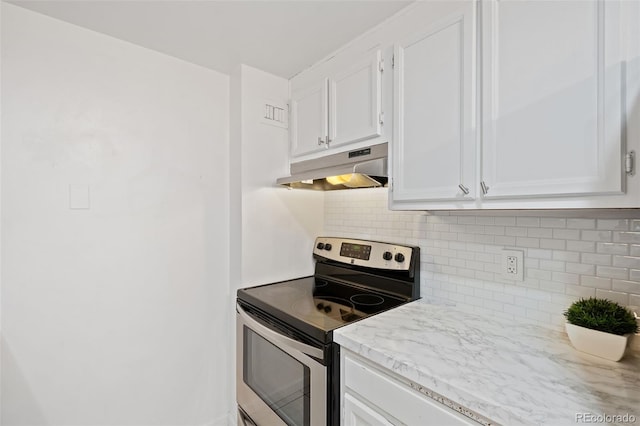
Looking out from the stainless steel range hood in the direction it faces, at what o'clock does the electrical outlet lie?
The electrical outlet is roughly at 8 o'clock from the stainless steel range hood.

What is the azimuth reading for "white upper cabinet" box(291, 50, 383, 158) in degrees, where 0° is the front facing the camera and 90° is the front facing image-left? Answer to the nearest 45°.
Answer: approximately 45°

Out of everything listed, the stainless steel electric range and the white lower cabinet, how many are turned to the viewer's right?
0

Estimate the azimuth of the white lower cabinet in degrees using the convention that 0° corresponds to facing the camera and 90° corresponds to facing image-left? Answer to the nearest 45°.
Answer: approximately 45°

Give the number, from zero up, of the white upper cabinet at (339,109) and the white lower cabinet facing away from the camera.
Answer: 0

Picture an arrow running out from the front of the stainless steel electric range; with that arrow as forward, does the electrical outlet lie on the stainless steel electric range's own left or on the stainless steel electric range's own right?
on the stainless steel electric range's own left

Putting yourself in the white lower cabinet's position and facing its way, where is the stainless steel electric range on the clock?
The stainless steel electric range is roughly at 3 o'clock from the white lower cabinet.
